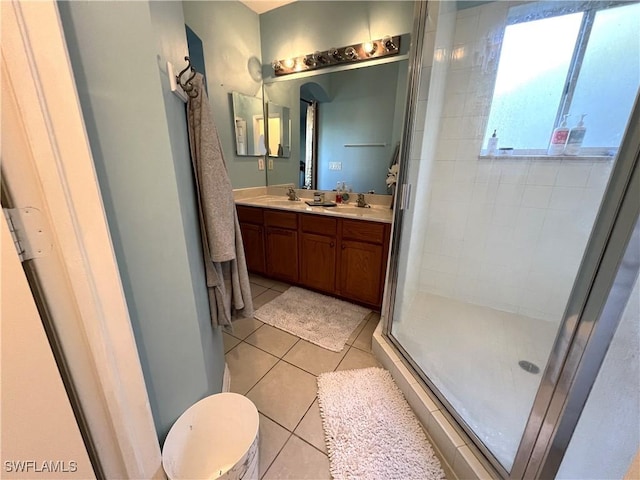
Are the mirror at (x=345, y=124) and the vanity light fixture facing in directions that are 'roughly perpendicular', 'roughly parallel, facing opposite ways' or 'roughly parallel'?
roughly parallel

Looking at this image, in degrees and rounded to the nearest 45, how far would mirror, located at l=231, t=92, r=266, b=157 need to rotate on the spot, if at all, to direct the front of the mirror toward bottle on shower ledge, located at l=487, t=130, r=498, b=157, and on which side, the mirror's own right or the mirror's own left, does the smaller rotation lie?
0° — it already faces it

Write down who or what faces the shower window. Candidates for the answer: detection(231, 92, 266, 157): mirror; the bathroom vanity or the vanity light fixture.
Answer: the mirror

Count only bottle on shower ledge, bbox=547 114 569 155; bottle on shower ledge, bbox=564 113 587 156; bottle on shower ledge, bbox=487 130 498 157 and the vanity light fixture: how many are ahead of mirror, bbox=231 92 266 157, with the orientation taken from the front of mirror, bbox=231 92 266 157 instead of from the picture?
4

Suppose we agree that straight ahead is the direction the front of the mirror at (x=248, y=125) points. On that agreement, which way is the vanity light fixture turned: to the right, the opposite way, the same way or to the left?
to the right

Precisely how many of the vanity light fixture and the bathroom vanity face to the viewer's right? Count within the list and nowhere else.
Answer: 0

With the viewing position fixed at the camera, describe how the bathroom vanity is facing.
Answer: facing the viewer and to the left of the viewer

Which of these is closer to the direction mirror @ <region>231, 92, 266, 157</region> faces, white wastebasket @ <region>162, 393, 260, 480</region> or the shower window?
the shower window

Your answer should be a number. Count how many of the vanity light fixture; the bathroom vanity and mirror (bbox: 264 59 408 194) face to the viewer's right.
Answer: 0

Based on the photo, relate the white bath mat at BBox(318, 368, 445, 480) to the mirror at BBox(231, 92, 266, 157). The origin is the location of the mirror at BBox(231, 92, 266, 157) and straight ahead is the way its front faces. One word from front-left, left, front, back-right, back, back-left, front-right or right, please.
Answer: front-right

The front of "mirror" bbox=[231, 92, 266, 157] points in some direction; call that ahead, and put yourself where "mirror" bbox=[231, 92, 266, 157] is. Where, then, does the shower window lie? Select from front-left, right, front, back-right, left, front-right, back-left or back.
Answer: front

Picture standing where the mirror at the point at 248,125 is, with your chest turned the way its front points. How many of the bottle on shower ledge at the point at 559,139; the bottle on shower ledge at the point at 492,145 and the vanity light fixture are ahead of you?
3

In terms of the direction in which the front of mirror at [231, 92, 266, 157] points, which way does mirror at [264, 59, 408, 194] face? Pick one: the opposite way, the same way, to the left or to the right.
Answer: to the right
